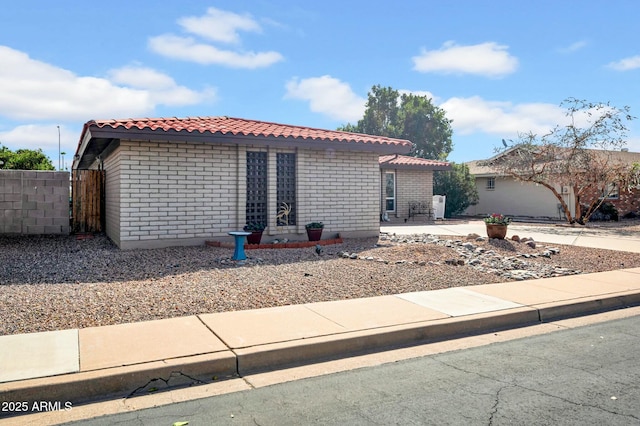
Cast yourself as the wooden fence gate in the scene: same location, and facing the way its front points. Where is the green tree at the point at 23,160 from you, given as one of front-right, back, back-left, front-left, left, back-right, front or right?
back

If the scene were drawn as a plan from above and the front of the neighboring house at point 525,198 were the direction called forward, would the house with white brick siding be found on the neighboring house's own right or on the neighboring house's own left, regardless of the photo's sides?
on the neighboring house's own right

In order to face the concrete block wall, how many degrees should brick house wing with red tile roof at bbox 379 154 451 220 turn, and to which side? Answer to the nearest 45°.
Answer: approximately 45° to its right

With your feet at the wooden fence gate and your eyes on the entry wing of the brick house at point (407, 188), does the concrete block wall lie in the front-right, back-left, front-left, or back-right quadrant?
back-left

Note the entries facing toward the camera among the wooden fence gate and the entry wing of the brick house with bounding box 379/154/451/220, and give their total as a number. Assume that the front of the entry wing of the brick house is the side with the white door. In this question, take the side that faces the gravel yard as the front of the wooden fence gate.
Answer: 2

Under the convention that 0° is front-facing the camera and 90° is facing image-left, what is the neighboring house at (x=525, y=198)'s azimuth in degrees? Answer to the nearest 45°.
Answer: approximately 315°

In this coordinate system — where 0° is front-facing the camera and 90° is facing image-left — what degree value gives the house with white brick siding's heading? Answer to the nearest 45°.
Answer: approximately 0°

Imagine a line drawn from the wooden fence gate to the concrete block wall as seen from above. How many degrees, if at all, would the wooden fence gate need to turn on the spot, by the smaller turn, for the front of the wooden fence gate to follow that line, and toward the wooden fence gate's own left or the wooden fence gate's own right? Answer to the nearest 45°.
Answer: approximately 90° to the wooden fence gate's own right

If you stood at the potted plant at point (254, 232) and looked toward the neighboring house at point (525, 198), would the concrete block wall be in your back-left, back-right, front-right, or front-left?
back-left

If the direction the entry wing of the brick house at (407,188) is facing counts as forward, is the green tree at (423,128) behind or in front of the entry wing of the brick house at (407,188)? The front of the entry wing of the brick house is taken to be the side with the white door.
behind
